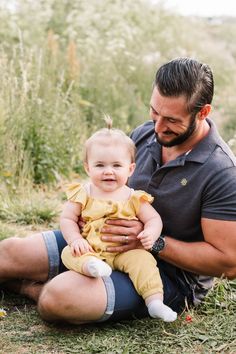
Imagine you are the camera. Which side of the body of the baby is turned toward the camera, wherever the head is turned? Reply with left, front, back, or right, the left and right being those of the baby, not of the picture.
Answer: front

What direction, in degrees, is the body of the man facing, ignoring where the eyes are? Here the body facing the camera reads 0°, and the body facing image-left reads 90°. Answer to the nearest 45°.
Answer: approximately 45°

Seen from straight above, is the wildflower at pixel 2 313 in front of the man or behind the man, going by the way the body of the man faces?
in front
